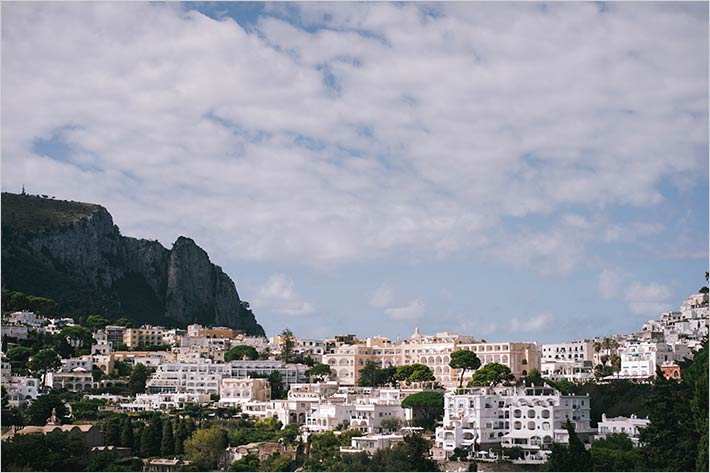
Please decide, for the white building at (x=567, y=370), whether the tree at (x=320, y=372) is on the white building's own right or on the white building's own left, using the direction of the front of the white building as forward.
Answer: on the white building's own right

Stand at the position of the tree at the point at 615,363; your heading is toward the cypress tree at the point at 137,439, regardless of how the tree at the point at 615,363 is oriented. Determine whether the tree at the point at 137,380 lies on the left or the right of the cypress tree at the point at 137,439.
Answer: right

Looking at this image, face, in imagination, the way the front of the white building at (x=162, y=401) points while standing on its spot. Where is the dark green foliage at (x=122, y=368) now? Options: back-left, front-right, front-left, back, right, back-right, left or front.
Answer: back

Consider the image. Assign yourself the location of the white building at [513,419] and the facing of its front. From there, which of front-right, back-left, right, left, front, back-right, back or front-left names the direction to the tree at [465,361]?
back

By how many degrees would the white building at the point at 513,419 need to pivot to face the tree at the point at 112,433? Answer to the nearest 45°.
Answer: approximately 90° to its right

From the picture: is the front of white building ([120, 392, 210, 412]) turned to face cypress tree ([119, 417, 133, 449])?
yes

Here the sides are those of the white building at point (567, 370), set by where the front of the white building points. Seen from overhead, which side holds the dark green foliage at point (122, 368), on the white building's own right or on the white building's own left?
on the white building's own right

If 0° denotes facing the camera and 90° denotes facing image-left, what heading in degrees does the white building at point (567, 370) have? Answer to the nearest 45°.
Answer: approximately 0°

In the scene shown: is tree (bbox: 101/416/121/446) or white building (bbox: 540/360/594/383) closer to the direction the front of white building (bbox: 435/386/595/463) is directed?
the tree

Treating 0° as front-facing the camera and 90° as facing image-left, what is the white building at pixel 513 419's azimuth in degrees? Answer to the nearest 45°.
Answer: approximately 0°

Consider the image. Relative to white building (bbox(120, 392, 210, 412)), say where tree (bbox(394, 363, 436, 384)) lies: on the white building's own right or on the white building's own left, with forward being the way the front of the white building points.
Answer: on the white building's own left
